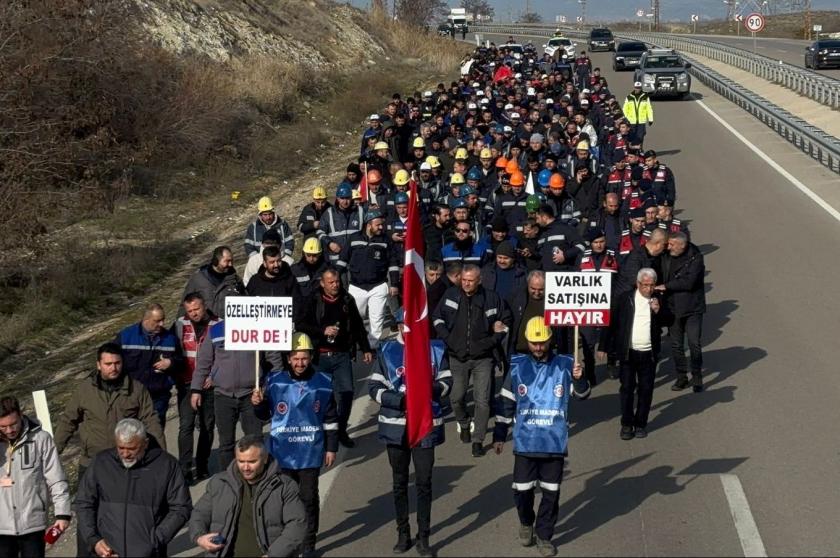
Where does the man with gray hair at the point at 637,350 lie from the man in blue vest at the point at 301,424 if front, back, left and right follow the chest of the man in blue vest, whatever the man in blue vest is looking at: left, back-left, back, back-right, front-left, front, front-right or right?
back-left

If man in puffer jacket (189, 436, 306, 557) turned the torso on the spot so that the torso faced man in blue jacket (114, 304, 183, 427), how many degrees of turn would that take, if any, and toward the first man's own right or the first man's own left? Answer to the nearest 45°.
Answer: approximately 180°

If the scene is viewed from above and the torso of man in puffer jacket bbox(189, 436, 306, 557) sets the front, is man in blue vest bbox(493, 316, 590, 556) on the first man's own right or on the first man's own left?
on the first man's own left

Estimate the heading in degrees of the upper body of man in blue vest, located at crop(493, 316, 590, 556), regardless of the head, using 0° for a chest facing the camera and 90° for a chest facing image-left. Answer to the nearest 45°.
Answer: approximately 0°

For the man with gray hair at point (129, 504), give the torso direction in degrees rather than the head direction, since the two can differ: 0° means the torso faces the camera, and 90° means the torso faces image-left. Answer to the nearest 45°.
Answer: approximately 0°

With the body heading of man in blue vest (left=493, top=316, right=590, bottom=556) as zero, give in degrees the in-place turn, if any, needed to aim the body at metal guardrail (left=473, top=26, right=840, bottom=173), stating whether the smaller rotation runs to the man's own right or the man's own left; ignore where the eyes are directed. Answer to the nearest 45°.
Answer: approximately 180°

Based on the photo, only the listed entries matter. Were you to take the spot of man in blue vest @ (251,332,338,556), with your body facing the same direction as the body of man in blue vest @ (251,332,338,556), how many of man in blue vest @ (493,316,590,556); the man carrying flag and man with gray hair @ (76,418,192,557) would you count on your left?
2
